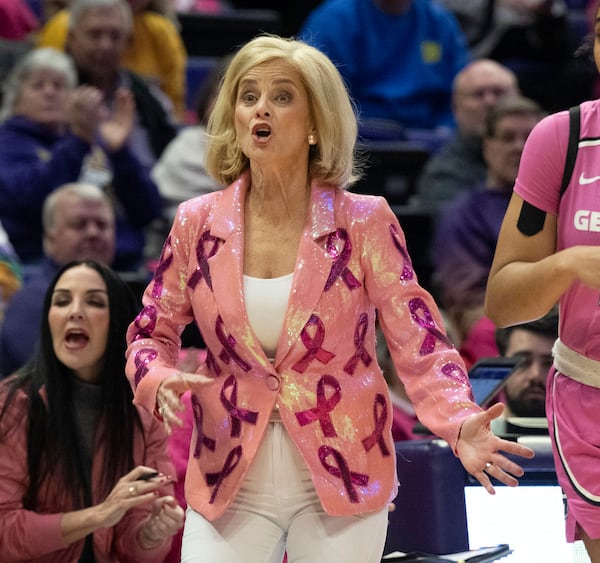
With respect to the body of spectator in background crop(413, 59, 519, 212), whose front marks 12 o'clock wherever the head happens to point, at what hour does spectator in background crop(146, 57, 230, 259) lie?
spectator in background crop(146, 57, 230, 259) is roughly at 4 o'clock from spectator in background crop(413, 59, 519, 212).

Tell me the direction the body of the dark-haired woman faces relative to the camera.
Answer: toward the camera

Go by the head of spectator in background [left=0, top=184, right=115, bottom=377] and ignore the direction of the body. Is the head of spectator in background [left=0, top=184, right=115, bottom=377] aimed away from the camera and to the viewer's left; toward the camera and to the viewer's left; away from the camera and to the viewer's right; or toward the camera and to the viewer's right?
toward the camera and to the viewer's right

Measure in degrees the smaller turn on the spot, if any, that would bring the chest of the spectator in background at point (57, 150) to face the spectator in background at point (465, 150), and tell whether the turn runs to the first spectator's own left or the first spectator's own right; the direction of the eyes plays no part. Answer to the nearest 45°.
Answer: approximately 45° to the first spectator's own left

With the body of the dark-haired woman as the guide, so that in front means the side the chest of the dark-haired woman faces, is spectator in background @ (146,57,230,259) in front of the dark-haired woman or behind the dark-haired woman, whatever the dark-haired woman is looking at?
behind

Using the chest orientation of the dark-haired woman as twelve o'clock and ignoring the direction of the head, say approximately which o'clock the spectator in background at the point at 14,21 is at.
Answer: The spectator in background is roughly at 6 o'clock from the dark-haired woman.

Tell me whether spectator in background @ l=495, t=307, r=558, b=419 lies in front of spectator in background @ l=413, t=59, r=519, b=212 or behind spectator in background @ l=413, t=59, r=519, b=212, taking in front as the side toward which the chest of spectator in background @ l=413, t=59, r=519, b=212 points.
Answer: in front

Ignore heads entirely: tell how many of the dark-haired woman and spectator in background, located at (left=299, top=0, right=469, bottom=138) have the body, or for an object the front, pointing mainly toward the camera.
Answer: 2

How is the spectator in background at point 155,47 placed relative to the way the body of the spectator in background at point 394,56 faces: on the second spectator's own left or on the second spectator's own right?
on the second spectator's own right

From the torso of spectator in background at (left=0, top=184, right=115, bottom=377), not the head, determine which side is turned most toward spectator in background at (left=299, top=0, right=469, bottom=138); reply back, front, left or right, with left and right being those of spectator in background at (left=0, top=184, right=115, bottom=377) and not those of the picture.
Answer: left

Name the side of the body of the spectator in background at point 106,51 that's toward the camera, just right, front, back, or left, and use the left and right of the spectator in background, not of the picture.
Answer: front

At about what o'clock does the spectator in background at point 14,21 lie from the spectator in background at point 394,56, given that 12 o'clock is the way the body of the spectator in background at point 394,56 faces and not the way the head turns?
the spectator in background at point 14,21 is roughly at 3 o'clock from the spectator in background at point 394,56.

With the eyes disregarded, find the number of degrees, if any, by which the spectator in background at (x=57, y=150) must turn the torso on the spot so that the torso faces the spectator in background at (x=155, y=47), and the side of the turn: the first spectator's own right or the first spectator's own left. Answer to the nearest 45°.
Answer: approximately 90° to the first spectator's own left

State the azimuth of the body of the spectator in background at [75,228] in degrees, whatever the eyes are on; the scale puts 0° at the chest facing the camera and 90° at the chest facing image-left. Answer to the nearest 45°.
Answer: approximately 315°

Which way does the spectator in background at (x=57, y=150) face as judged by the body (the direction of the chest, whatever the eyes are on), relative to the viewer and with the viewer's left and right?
facing the viewer and to the right of the viewer

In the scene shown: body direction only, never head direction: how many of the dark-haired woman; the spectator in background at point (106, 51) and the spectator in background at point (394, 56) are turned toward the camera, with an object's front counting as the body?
3
